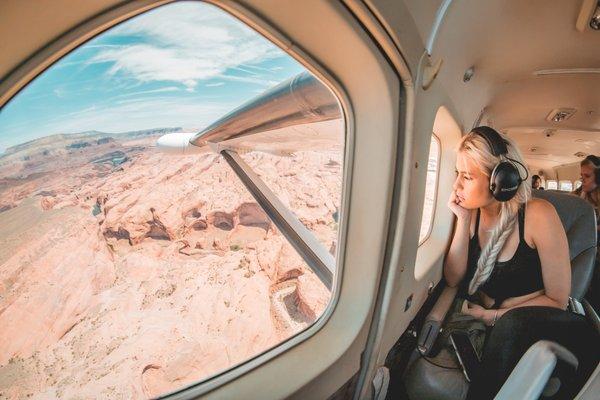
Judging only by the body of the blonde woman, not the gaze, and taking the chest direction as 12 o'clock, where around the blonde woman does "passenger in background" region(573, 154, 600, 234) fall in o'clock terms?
The passenger in background is roughly at 5 o'clock from the blonde woman.

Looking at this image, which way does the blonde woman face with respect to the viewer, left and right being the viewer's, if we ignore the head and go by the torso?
facing the viewer and to the left of the viewer

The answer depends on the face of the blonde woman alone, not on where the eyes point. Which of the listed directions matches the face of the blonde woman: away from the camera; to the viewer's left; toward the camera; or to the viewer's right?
to the viewer's left
